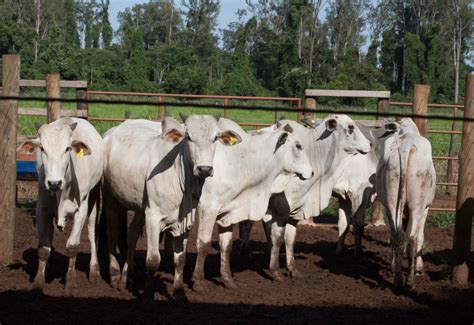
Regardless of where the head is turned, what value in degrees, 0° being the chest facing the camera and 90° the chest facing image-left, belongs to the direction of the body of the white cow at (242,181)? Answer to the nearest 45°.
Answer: approximately 270°

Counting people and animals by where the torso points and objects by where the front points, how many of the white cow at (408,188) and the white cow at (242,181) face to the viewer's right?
1

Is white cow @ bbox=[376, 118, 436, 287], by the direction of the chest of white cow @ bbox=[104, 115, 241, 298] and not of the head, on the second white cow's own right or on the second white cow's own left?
on the second white cow's own left

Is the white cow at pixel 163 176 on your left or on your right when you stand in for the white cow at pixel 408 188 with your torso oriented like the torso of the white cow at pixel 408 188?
on your left

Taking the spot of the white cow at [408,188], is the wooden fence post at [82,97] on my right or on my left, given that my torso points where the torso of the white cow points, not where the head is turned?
on my left

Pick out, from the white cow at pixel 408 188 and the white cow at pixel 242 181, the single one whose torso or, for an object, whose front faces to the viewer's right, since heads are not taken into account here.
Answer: the white cow at pixel 242 181

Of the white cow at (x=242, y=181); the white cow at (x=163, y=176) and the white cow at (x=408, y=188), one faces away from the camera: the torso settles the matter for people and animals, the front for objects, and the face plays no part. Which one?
the white cow at (x=408, y=188)

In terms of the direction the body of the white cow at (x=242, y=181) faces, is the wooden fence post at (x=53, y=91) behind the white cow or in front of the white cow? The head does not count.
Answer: behind

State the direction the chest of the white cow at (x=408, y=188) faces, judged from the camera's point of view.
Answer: away from the camera

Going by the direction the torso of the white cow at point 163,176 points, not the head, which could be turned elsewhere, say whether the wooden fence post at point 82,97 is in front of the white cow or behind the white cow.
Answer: behind

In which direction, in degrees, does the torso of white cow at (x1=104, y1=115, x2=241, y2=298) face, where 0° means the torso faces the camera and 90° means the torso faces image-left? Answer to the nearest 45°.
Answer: approximately 315°
